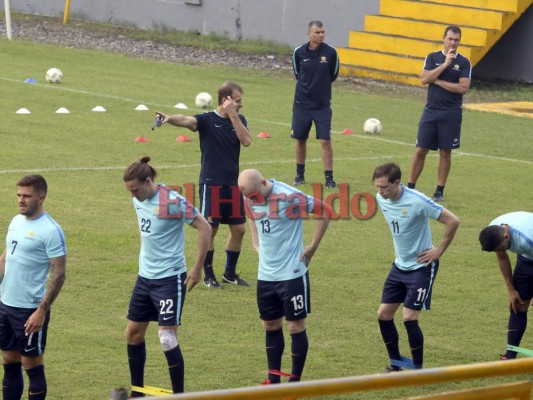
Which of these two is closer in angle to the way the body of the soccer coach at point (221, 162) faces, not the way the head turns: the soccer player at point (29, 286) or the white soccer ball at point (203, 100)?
the soccer player

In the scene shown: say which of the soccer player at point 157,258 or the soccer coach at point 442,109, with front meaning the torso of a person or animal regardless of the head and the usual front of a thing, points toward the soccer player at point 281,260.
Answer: the soccer coach at point 442,109

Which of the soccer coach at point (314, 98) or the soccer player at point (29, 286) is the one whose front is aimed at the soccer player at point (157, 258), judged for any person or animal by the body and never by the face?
the soccer coach at point (314, 98)

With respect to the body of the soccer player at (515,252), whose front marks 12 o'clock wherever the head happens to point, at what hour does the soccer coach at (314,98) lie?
the soccer coach at (314,98) is roughly at 2 o'clock from the soccer player at (515,252).

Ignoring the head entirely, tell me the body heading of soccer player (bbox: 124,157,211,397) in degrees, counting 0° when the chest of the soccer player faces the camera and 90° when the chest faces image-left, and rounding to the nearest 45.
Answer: approximately 45°

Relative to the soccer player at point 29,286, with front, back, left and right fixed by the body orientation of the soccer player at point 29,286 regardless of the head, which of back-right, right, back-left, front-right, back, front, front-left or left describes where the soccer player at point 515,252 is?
back-left

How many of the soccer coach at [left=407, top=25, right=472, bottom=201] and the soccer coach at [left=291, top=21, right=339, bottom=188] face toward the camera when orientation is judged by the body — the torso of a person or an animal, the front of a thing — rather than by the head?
2

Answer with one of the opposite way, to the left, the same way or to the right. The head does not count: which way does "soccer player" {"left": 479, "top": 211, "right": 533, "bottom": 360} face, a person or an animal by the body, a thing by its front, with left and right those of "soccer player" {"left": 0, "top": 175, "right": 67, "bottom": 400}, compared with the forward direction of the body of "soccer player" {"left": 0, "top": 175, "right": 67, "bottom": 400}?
to the right

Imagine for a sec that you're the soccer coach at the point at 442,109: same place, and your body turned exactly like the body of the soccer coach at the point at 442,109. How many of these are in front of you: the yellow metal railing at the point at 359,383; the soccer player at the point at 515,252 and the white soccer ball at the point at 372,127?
2

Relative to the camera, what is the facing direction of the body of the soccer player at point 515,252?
to the viewer's left

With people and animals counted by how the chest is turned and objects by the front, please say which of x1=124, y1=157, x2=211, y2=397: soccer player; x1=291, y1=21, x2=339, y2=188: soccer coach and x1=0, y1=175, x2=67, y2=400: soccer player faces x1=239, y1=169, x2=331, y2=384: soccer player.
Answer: x1=291, y1=21, x2=339, y2=188: soccer coach

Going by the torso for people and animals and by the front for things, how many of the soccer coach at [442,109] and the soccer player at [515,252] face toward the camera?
1
